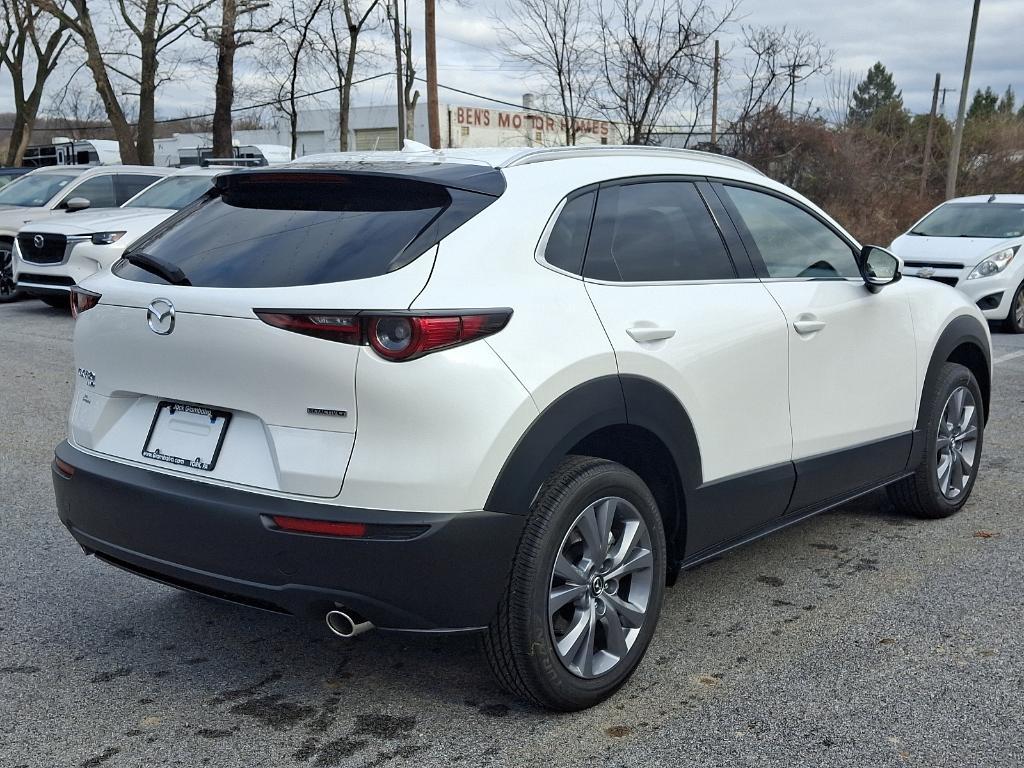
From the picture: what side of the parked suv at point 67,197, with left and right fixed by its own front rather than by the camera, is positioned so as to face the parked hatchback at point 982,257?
left

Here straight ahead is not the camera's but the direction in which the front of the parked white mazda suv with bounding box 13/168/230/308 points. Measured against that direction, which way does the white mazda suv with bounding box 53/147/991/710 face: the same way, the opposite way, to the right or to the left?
the opposite way

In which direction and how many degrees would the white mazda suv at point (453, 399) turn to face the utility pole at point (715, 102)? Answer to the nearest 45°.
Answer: approximately 45° to its left

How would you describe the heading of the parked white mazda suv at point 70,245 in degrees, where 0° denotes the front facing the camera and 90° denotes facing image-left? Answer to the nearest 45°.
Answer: approximately 45°

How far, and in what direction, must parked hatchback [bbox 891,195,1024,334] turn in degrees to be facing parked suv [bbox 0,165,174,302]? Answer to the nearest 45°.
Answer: approximately 45° to its right

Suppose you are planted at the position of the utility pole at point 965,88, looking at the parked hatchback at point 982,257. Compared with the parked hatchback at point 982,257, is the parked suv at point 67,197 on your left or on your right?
right

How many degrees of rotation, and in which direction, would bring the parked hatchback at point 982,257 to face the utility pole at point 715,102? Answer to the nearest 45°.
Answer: approximately 90° to its right

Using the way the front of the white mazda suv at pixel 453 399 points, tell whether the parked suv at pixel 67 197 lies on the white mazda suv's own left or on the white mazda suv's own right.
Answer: on the white mazda suv's own left

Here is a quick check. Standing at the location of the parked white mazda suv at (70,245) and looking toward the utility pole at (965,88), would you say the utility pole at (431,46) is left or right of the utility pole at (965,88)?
left
